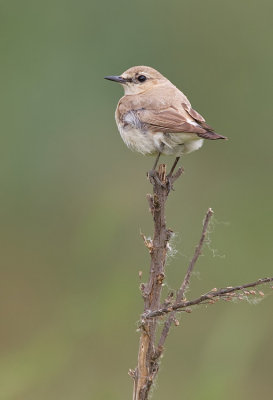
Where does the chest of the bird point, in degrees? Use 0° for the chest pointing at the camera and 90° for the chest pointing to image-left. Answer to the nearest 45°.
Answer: approximately 90°
